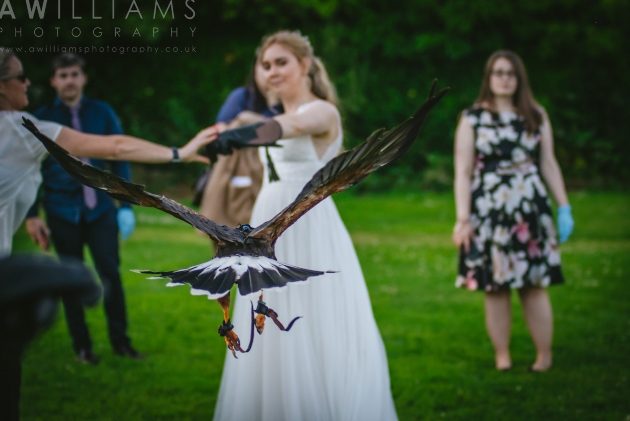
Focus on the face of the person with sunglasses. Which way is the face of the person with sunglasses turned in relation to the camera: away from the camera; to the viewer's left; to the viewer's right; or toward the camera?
to the viewer's right

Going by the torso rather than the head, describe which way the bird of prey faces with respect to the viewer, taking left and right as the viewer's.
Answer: facing away from the viewer

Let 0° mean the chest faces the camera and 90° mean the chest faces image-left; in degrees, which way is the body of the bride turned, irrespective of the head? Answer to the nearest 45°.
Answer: approximately 45°

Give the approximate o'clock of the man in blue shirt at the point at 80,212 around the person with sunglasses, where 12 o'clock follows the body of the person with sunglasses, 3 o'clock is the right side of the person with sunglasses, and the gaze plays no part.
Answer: The man in blue shirt is roughly at 9 o'clock from the person with sunglasses.

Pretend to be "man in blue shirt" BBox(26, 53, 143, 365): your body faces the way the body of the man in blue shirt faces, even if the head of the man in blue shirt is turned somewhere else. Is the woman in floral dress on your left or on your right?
on your left

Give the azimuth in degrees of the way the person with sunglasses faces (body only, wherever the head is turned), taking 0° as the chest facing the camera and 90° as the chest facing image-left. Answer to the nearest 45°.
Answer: approximately 270°

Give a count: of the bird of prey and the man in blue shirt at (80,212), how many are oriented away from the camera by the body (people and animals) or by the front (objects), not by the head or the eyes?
1

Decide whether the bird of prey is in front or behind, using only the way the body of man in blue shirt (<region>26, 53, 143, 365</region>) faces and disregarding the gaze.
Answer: in front

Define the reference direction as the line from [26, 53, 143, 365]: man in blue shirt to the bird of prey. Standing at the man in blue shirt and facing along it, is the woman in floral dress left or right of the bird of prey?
left

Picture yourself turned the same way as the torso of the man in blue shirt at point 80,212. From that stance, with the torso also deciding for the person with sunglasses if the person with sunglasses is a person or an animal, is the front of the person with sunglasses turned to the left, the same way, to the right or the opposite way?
to the left

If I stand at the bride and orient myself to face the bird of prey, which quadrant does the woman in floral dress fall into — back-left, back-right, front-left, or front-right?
back-left

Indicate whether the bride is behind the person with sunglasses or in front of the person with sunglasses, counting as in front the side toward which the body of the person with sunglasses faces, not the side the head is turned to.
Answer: in front

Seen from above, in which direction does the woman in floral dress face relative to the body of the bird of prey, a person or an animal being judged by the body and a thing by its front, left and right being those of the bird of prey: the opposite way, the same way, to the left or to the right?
the opposite way
